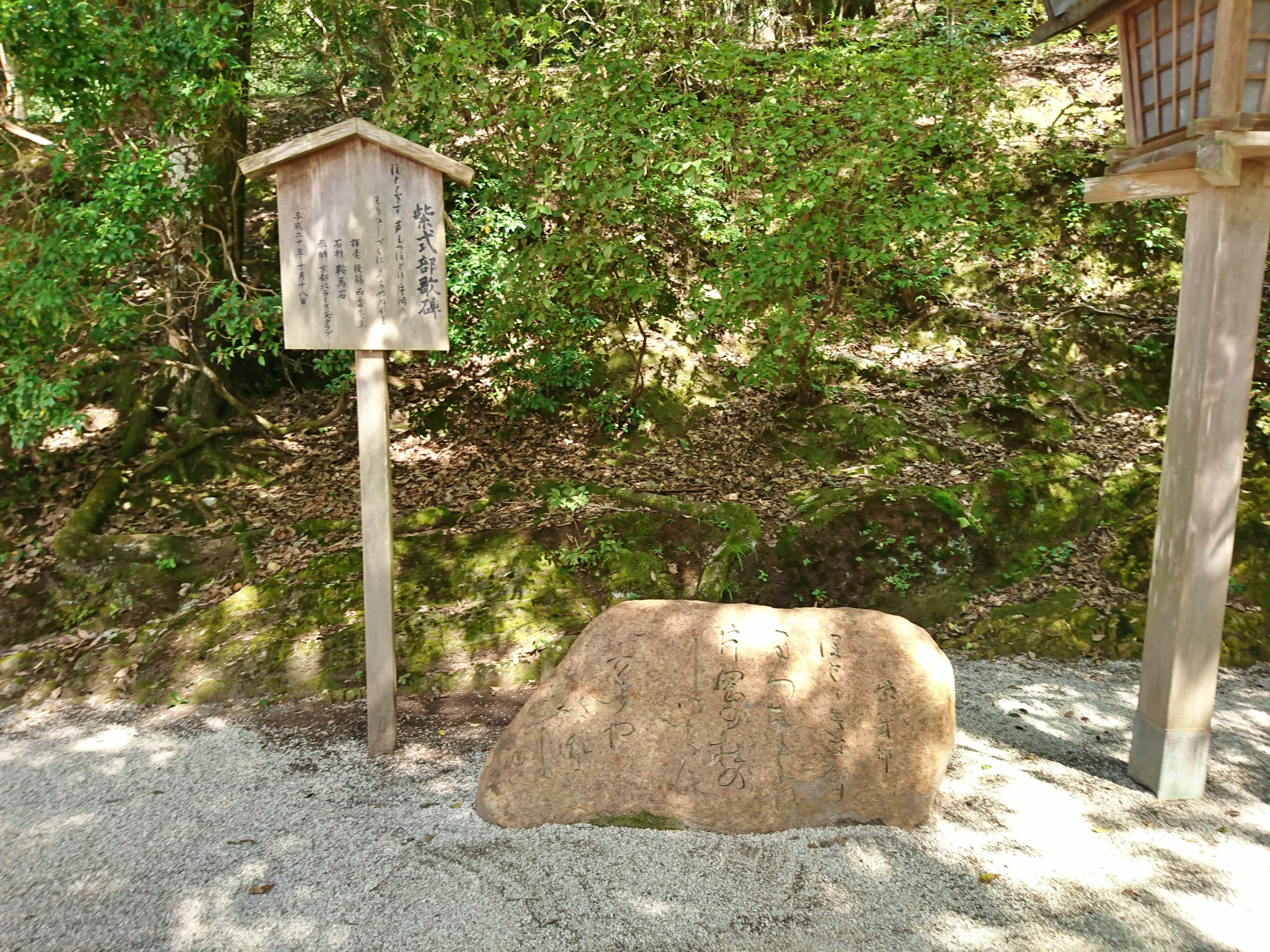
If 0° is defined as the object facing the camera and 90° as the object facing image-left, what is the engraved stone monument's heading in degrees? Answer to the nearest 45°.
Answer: approximately 0°

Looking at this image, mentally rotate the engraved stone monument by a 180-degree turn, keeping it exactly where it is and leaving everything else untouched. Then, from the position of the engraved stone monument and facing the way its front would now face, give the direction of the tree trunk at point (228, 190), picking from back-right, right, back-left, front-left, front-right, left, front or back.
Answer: front-left

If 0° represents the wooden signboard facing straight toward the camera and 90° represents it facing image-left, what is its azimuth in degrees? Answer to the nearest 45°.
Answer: approximately 0°

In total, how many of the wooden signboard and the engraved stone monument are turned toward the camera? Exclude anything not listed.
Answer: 2

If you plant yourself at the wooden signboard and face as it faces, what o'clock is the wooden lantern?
The wooden lantern is roughly at 10 o'clock from the wooden signboard.

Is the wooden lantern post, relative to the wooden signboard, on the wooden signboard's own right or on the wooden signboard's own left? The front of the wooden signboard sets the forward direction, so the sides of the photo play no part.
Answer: on the wooden signboard's own left

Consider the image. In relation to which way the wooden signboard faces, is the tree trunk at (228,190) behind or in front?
behind

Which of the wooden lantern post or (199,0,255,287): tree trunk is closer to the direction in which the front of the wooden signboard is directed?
the wooden lantern post
